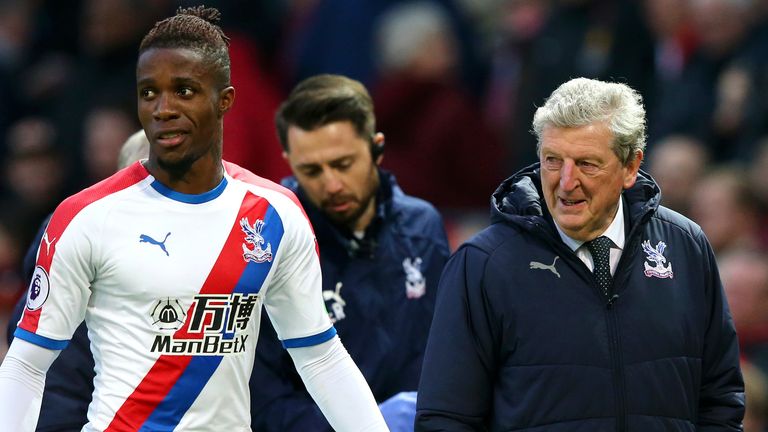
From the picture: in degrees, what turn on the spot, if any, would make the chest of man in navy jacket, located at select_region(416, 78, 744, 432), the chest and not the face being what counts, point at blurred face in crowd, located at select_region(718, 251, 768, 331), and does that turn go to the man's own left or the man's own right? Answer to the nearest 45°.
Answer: approximately 180°

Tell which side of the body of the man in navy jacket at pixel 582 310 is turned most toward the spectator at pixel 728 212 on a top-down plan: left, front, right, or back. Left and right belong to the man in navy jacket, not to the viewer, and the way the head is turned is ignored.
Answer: back

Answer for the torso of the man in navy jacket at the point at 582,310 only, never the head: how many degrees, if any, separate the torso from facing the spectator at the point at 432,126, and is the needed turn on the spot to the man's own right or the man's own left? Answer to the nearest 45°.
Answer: approximately 180°

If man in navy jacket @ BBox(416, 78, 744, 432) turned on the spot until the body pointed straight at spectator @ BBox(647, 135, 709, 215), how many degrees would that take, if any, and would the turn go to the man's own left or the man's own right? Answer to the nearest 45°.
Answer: approximately 180°

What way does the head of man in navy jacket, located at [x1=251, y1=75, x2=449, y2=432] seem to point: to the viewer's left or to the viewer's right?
to the viewer's left

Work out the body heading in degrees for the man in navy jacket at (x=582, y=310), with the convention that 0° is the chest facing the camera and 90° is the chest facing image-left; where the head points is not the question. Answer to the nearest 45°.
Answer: approximately 0°

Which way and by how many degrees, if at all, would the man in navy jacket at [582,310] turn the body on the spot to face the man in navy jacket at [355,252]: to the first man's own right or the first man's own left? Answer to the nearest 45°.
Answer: approximately 135° to the first man's own right
